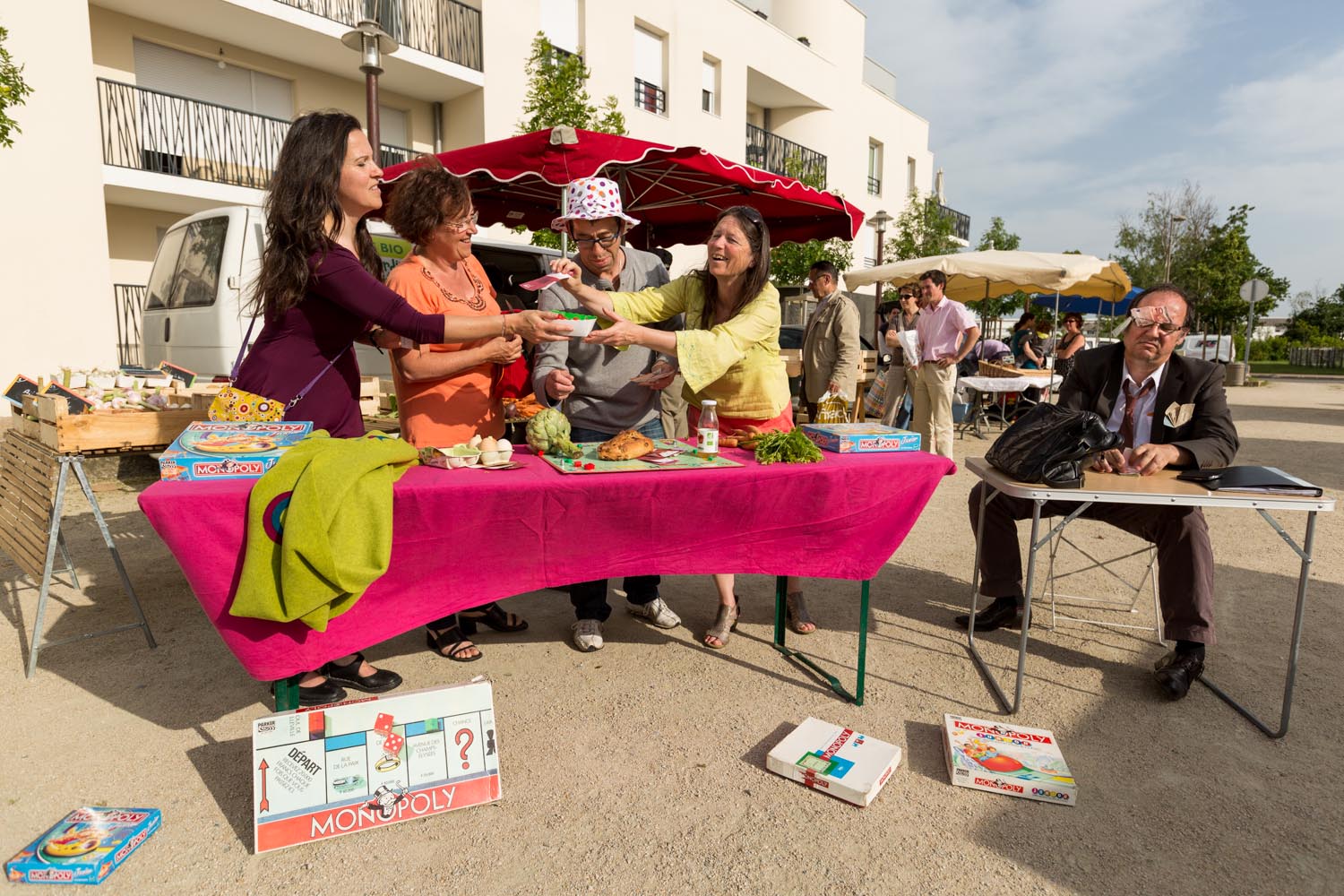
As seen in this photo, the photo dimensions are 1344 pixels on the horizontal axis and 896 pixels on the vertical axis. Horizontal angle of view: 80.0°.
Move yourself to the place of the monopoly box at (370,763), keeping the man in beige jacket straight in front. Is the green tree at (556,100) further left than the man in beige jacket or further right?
left

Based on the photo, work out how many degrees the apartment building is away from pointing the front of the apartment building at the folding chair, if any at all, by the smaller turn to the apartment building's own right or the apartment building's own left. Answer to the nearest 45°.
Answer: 0° — it already faces it

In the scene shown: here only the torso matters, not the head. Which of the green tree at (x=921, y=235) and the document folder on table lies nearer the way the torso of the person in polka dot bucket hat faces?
the document folder on table

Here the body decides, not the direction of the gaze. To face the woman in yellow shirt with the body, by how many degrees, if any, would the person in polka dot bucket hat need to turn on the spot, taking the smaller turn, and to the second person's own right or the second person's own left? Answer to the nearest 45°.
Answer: approximately 90° to the second person's own left

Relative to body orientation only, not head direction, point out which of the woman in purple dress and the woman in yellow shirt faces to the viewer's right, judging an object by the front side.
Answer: the woman in purple dress

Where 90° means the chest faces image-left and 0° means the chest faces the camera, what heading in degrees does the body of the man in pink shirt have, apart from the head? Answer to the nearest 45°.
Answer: approximately 45°

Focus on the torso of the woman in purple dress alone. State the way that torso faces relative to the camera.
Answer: to the viewer's right

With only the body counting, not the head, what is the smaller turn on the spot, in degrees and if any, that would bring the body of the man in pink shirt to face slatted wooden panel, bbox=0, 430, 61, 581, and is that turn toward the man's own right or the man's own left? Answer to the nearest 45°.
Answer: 0° — they already face it

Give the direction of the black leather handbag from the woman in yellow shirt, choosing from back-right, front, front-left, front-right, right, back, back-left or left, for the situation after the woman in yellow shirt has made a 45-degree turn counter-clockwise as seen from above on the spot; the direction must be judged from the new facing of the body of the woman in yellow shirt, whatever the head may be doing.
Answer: left

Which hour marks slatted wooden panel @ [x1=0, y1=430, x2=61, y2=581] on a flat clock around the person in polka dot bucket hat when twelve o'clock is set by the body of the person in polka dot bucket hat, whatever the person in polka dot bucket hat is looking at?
The slatted wooden panel is roughly at 3 o'clock from the person in polka dot bucket hat.

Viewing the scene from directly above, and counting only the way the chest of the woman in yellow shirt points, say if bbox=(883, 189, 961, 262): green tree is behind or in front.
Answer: behind
